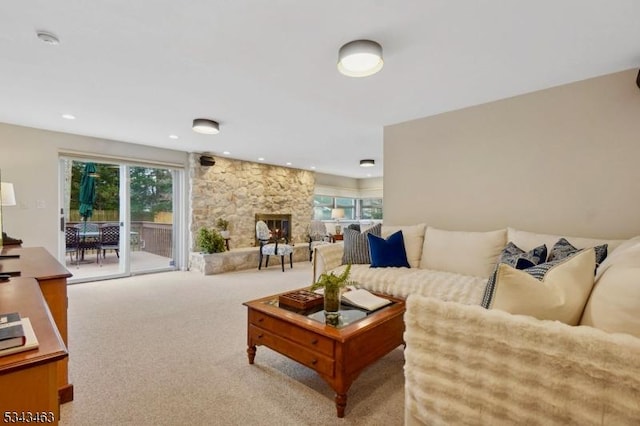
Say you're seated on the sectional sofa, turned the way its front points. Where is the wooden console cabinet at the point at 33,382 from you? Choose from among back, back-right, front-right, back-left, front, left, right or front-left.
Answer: front

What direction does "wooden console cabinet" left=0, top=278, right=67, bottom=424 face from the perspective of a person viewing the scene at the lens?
facing to the right of the viewer

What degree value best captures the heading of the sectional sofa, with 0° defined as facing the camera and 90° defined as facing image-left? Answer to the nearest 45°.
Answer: approximately 45°

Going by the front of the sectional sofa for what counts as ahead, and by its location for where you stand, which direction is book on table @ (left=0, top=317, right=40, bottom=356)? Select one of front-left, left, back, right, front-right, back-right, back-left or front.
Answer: front

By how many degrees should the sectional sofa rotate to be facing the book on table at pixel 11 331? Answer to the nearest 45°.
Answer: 0° — it already faces it

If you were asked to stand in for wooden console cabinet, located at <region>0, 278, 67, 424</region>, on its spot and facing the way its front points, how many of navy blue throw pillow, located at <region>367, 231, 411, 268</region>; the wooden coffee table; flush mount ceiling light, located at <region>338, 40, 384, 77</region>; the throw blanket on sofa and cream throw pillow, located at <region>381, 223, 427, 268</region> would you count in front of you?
5

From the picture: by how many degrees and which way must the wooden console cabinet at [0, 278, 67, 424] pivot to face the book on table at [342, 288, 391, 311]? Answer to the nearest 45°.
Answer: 0° — it already faces it

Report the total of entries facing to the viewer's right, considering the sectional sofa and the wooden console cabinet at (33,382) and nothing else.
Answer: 1

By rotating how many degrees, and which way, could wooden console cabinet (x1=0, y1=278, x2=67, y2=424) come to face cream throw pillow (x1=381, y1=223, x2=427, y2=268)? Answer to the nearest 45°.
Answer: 0° — it already faces it

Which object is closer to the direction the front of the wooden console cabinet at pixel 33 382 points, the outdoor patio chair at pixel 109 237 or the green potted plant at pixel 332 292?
the green potted plant

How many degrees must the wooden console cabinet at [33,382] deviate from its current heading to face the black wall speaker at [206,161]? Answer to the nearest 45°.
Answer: approximately 45° to its left
